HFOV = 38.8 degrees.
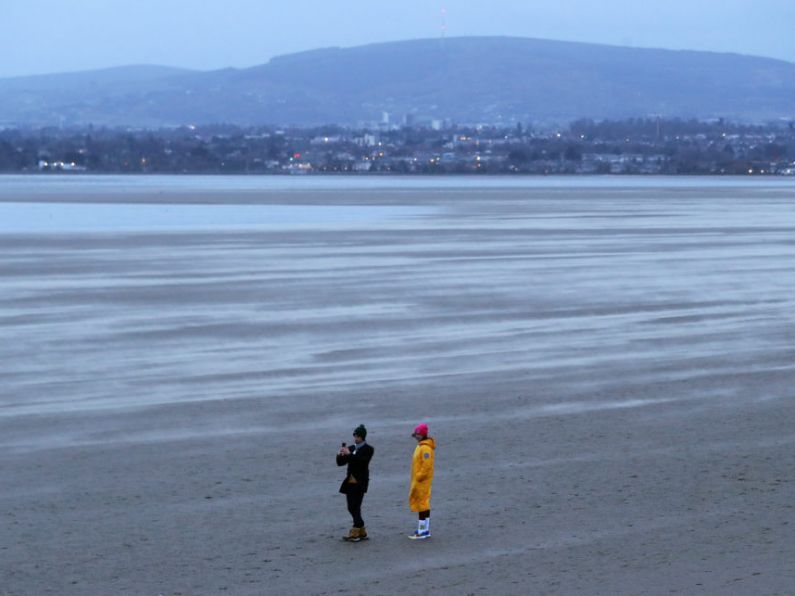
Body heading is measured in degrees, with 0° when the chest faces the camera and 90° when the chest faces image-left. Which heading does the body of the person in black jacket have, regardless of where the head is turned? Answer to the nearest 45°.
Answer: approximately 45°

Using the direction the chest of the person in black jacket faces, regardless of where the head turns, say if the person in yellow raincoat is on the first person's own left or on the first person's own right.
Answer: on the first person's own left

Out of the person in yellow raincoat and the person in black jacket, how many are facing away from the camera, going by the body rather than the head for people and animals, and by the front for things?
0
